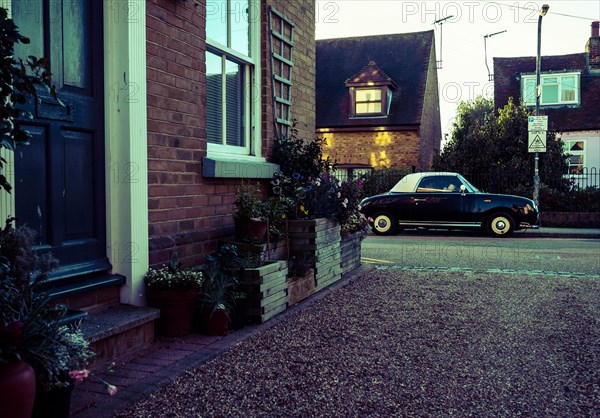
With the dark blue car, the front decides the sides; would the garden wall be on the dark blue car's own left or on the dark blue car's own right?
on the dark blue car's own left

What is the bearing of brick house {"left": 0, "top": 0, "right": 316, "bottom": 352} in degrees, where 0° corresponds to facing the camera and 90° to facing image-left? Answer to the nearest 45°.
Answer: approximately 315°

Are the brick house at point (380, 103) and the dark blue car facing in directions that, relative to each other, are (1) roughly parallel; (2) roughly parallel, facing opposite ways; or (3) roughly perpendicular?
roughly perpendicular

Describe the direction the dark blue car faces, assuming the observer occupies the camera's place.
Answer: facing to the right of the viewer

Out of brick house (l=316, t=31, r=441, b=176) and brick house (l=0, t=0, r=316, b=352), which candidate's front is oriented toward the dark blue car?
brick house (l=316, t=31, r=441, b=176)

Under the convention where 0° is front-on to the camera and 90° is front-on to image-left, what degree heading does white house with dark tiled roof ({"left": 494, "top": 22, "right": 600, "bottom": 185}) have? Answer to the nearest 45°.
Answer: approximately 0°

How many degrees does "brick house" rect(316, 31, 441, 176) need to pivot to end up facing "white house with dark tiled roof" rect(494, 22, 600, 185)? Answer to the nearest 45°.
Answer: approximately 90° to its left

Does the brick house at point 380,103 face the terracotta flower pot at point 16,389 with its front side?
yes

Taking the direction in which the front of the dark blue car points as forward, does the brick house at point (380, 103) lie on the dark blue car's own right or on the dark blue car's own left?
on the dark blue car's own left

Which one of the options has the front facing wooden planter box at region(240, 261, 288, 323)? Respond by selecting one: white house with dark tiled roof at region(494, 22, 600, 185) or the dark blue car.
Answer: the white house with dark tiled roof

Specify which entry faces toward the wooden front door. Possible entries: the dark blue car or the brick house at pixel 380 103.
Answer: the brick house

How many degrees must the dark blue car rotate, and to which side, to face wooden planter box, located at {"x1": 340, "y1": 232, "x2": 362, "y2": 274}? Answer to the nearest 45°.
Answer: approximately 90° to its right
